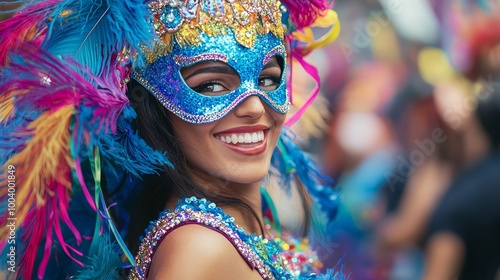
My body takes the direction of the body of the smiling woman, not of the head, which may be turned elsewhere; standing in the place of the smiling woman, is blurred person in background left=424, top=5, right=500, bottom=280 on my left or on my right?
on my left

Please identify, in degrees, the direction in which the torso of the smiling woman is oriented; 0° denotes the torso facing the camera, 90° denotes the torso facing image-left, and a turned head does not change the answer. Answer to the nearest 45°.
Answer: approximately 315°
